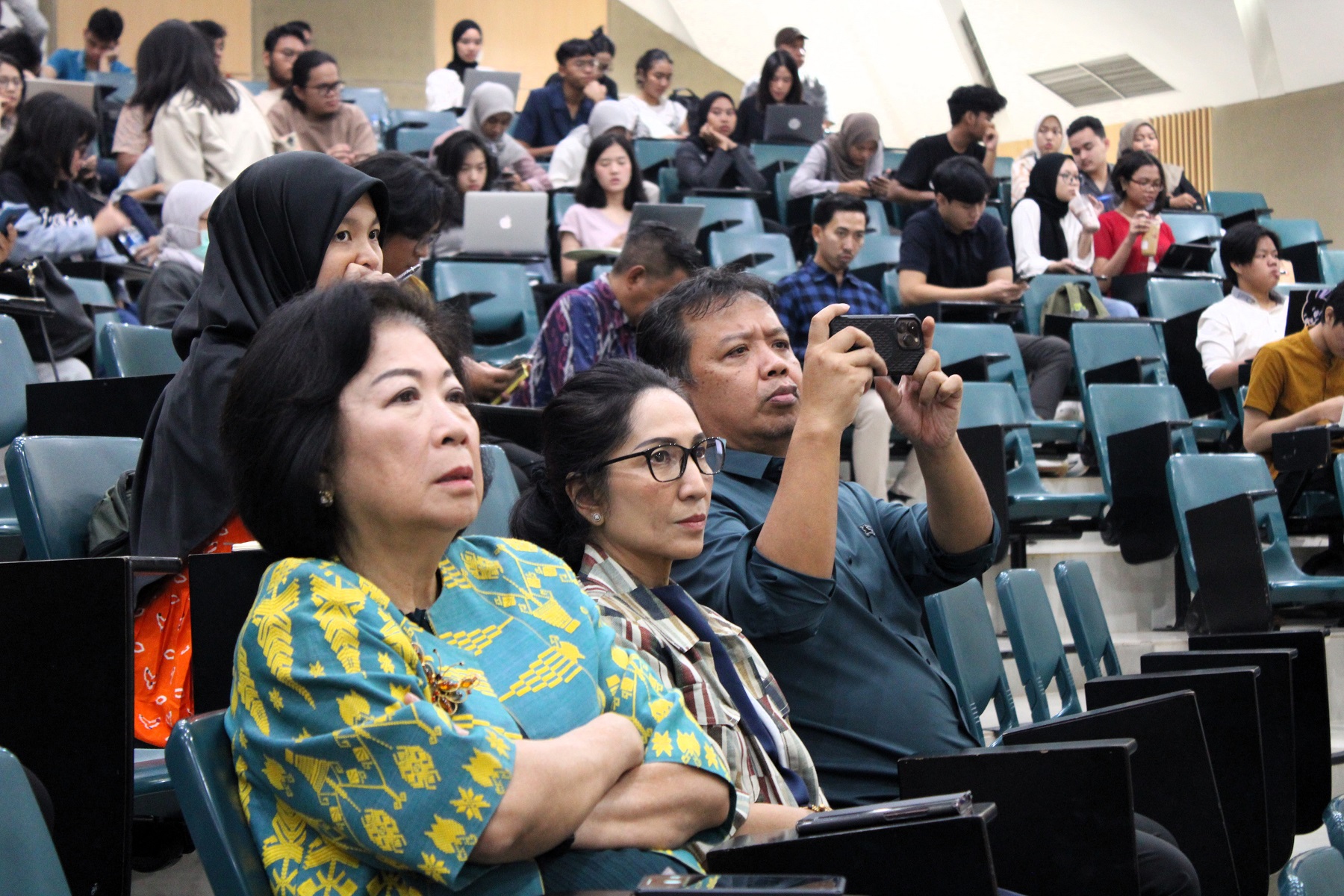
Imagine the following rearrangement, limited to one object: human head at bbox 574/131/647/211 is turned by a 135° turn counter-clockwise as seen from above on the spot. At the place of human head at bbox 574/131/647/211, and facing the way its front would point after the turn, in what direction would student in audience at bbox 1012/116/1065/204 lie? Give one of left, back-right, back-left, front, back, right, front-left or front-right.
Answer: front

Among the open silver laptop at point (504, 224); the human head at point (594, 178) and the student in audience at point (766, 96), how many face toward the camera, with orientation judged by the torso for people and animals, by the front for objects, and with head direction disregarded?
2

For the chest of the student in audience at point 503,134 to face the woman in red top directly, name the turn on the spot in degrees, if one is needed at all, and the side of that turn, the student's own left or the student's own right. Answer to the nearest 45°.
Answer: approximately 45° to the student's own left

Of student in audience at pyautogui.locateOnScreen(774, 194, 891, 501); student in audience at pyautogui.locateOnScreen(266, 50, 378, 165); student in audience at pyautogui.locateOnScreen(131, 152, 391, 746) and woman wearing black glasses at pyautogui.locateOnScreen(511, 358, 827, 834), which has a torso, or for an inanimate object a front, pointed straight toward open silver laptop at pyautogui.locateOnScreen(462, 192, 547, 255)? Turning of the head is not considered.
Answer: student in audience at pyautogui.locateOnScreen(266, 50, 378, 165)

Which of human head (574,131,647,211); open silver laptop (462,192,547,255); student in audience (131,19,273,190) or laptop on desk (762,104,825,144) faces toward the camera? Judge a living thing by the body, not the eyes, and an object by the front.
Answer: the human head

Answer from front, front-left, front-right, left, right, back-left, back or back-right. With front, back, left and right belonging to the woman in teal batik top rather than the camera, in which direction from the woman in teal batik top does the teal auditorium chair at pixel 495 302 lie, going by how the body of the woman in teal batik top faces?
back-left

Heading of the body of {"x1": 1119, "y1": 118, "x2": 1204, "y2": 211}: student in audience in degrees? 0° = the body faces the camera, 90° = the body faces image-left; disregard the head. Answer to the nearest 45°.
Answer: approximately 315°

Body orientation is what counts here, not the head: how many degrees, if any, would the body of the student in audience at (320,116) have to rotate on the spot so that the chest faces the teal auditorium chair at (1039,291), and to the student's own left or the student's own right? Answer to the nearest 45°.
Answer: approximately 45° to the student's own left

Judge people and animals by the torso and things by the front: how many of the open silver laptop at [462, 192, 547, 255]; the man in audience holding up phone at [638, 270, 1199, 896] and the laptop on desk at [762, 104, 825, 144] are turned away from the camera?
2

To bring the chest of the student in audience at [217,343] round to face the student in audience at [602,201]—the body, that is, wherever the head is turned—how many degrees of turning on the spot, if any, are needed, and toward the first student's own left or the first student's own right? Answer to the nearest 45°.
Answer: approximately 135° to the first student's own left

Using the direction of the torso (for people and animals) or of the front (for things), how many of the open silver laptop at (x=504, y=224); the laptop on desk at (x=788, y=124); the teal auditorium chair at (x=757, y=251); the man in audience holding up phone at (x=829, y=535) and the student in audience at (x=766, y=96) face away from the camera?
2

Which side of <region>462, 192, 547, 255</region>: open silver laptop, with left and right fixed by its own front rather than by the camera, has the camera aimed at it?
back

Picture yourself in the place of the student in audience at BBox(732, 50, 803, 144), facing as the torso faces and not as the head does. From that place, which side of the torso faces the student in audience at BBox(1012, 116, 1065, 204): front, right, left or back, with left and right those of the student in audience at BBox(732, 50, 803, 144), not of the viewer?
left

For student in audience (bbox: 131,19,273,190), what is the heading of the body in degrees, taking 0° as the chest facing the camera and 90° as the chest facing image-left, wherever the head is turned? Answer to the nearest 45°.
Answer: approximately 135°
